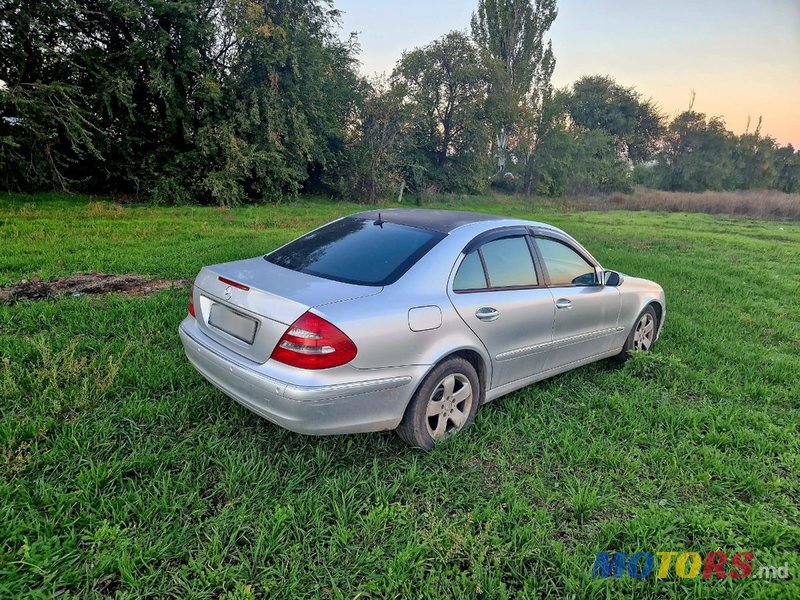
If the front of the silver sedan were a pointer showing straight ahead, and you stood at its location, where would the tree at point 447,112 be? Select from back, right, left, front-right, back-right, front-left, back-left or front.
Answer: front-left

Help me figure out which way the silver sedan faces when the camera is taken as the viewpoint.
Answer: facing away from the viewer and to the right of the viewer

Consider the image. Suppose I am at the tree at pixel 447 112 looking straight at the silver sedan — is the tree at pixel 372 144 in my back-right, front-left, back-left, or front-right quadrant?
front-right

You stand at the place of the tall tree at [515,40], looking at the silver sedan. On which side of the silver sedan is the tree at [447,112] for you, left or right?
right

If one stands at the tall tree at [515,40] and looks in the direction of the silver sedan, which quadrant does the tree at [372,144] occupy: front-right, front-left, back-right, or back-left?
front-right

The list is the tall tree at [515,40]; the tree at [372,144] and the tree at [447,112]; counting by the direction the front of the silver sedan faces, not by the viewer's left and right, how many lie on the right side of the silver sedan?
0

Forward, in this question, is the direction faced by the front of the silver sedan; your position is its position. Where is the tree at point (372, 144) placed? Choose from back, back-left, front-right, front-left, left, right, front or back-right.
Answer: front-left
